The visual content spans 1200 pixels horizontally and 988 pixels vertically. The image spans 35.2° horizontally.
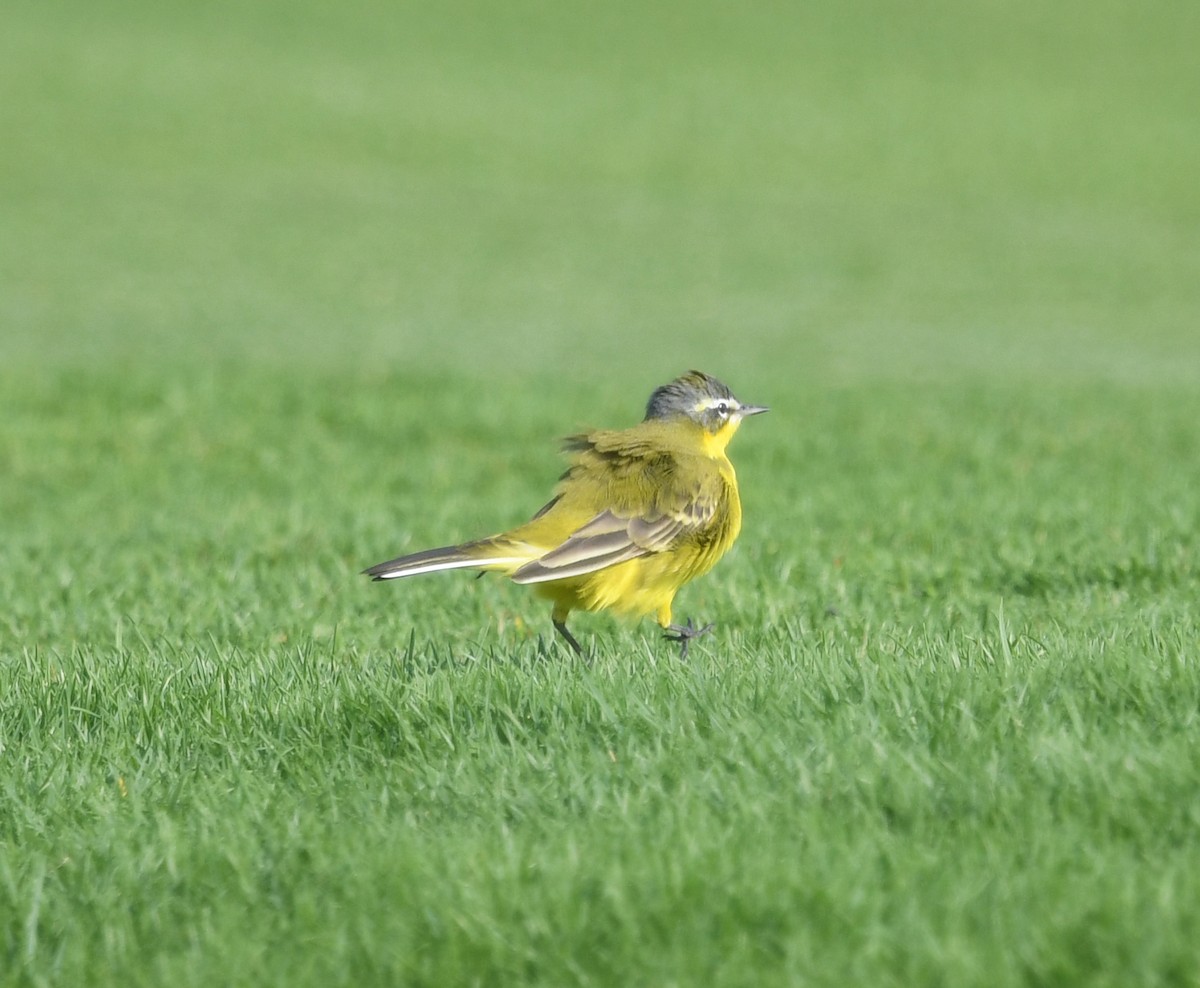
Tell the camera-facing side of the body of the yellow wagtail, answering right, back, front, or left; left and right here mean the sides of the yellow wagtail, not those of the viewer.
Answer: right
